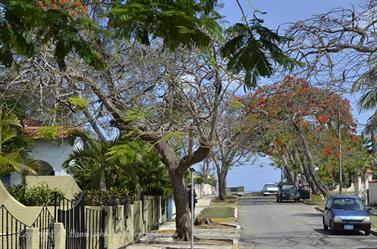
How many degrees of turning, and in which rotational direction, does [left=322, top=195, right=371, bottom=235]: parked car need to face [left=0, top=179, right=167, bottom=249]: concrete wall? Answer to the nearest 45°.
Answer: approximately 45° to its right

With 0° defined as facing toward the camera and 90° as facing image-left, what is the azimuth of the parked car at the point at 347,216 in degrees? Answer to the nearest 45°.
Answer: approximately 0°

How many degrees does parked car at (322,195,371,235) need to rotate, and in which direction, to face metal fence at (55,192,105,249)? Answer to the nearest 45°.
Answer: approximately 45° to its right

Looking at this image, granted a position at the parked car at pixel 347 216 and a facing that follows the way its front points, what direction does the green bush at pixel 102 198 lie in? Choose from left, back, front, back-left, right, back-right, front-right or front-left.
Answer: front-right

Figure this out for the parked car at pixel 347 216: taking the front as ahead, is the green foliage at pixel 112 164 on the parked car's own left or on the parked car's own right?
on the parked car's own right

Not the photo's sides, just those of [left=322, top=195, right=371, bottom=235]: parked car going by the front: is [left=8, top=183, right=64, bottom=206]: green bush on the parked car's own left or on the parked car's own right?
on the parked car's own right

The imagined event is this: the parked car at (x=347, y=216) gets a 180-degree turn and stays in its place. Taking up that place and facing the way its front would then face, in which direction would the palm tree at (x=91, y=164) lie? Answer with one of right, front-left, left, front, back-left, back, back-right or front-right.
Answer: back-left

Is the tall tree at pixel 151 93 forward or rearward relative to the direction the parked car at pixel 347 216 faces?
forward

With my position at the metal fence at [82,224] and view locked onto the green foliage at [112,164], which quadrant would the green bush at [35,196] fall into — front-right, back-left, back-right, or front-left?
front-left
